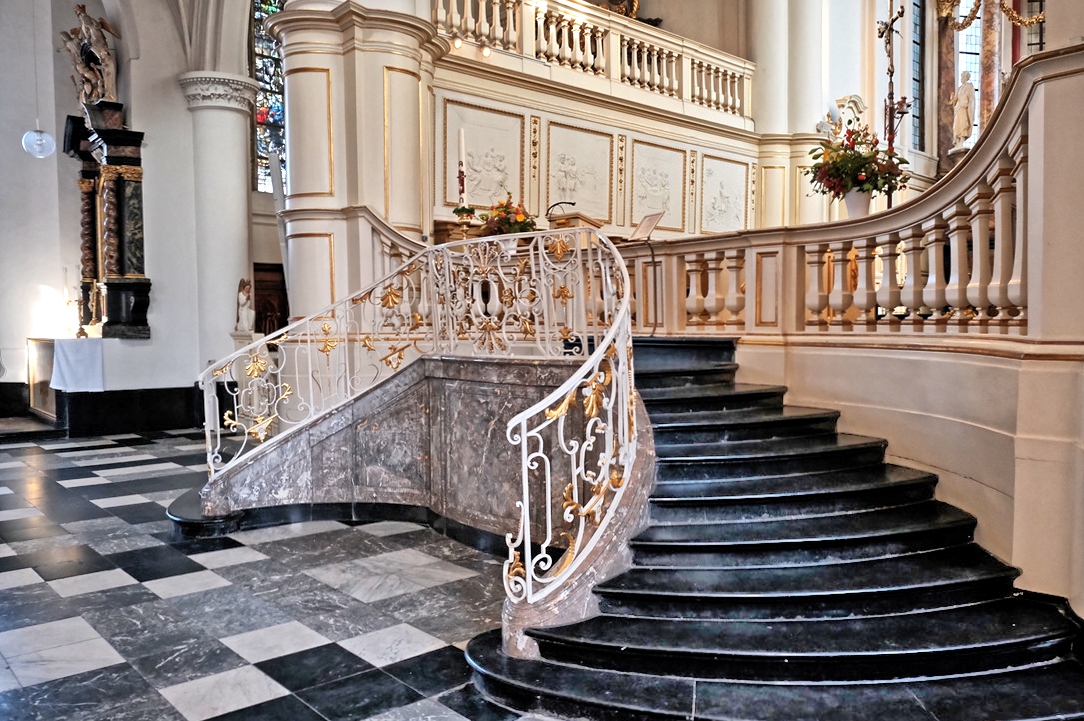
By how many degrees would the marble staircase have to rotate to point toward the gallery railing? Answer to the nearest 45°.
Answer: approximately 180°

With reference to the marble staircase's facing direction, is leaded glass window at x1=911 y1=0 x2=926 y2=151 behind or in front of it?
behind

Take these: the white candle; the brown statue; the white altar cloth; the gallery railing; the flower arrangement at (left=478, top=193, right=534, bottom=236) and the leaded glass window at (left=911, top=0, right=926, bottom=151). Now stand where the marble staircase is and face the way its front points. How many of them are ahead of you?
0

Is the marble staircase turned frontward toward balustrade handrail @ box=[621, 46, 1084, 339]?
no

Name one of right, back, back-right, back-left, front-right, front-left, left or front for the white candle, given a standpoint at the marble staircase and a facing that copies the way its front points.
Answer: back-right

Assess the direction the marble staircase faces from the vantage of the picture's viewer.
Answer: facing the viewer

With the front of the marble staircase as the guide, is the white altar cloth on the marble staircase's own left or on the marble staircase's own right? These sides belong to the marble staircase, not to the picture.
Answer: on the marble staircase's own right

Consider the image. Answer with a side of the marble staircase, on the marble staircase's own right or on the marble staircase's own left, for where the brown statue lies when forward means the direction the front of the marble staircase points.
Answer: on the marble staircase's own right

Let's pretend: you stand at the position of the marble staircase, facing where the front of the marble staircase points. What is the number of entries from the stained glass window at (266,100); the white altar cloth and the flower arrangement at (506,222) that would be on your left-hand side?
0

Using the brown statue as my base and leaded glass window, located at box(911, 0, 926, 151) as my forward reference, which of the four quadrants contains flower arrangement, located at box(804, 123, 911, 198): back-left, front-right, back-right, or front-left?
front-right

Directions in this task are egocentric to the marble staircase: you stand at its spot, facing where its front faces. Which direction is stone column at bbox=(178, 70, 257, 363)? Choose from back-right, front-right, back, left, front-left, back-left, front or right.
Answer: back-right

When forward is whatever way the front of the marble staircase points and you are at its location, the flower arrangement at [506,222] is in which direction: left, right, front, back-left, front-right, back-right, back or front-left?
back-right

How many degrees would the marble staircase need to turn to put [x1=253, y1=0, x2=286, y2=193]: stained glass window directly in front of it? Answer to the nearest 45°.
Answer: approximately 135° to its right
